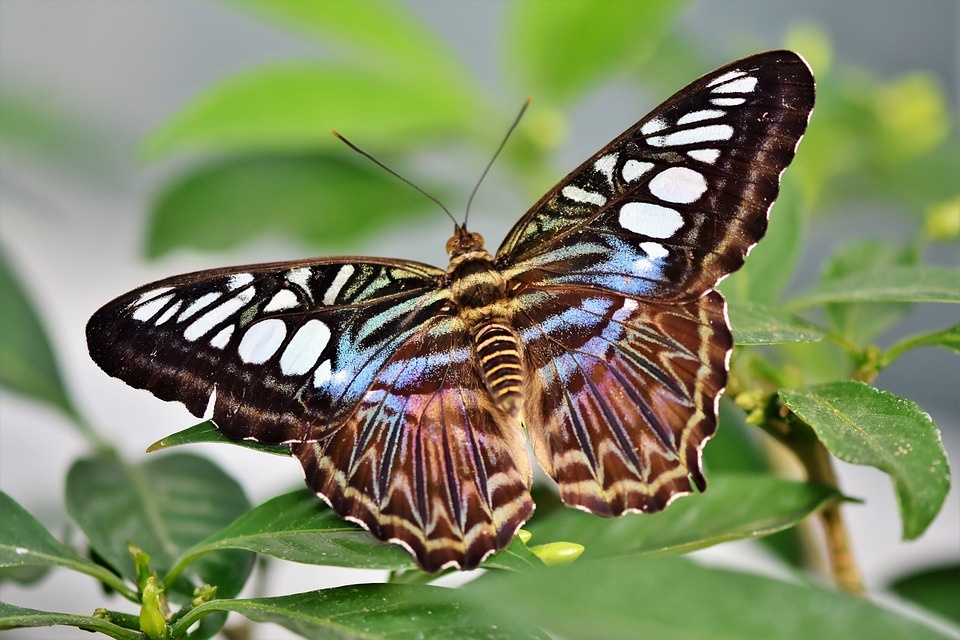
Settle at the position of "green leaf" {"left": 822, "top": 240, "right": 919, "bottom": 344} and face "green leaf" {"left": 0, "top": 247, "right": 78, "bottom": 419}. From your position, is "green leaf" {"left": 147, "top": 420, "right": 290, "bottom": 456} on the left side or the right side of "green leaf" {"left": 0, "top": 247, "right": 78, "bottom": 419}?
left

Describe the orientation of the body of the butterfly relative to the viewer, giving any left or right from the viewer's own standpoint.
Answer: facing away from the viewer
